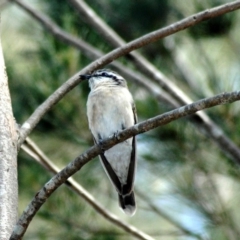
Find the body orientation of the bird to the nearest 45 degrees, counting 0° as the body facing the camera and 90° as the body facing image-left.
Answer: approximately 45°
